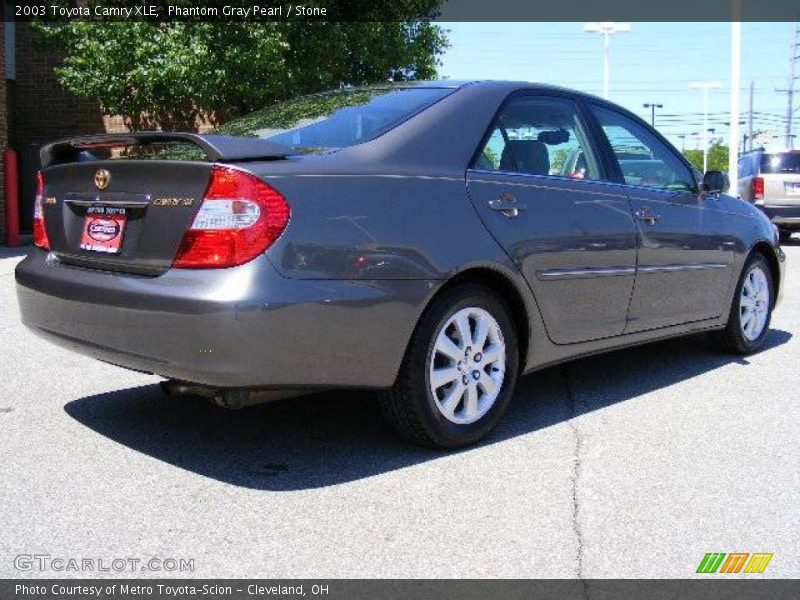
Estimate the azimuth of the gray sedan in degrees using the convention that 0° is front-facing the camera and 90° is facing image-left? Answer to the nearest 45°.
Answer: approximately 225°

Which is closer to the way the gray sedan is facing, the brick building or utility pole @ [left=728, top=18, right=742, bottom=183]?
the utility pole

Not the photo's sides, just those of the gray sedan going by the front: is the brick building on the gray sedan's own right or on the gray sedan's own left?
on the gray sedan's own left

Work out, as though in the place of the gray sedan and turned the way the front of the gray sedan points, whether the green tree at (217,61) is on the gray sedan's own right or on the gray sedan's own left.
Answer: on the gray sedan's own left

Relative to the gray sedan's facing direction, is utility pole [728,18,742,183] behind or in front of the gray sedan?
in front

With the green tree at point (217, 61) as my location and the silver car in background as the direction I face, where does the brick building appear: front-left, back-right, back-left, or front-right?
back-left

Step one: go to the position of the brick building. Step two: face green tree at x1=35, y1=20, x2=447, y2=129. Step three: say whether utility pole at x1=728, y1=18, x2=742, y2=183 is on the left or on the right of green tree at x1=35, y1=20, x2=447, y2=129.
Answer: left

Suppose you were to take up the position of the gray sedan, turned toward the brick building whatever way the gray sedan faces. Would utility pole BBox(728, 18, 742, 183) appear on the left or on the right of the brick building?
right

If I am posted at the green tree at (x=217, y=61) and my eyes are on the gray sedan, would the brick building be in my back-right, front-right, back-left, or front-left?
back-right

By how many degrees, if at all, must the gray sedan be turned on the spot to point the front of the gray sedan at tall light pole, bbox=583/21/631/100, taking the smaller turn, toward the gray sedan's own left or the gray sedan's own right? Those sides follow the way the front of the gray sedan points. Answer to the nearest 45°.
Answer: approximately 45° to the gray sedan's own left
